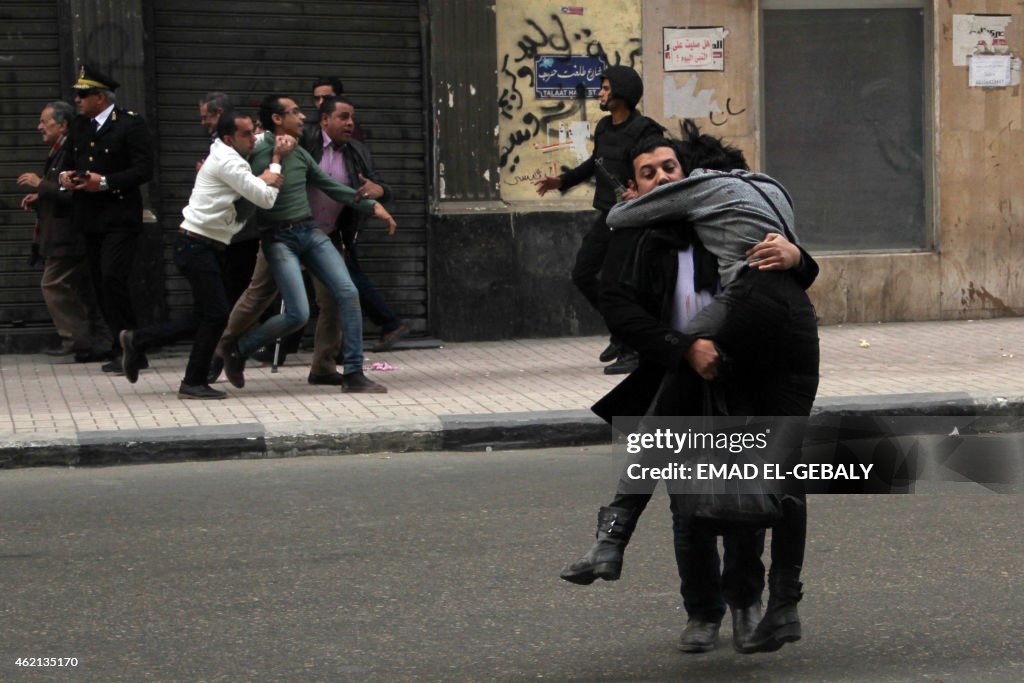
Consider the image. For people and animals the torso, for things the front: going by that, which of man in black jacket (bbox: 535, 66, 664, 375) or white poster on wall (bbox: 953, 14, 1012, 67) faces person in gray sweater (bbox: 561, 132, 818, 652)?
the white poster on wall

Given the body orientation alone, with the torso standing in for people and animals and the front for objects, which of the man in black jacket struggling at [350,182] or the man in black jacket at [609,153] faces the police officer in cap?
the man in black jacket

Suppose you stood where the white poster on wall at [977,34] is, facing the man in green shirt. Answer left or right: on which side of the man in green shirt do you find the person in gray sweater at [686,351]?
left

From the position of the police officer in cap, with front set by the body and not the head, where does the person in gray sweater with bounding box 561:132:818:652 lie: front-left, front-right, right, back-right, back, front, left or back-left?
front-left

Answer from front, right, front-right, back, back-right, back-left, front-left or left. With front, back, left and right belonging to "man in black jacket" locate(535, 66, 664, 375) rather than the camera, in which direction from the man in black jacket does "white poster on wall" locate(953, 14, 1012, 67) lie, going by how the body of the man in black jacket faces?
back-right

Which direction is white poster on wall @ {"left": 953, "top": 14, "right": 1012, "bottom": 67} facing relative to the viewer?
toward the camera

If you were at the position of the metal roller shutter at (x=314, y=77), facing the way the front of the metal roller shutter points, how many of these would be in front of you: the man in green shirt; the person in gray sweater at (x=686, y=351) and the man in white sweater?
3

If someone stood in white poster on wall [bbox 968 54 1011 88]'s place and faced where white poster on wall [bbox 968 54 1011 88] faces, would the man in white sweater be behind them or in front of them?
in front

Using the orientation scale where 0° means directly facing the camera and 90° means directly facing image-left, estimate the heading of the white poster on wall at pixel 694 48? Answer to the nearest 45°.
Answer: approximately 0°

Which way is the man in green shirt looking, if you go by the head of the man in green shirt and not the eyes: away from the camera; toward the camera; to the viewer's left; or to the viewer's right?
to the viewer's right

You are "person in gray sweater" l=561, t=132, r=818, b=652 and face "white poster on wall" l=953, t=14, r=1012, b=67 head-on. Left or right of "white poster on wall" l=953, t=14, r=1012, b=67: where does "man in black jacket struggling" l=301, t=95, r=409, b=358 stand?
left

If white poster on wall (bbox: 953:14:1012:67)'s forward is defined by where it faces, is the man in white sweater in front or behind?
in front

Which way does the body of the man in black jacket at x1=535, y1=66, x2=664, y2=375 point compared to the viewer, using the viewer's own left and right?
facing to the left of the viewer

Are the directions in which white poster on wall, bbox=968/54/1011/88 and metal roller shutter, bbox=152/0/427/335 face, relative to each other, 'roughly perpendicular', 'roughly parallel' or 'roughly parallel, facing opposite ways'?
roughly parallel

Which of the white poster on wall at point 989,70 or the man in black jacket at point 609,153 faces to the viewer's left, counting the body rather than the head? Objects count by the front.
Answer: the man in black jacket

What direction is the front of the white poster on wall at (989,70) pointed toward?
toward the camera

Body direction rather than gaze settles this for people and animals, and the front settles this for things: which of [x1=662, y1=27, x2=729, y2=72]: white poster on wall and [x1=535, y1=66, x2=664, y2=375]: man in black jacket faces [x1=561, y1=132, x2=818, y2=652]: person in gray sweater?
the white poster on wall
